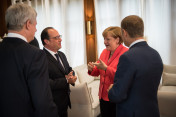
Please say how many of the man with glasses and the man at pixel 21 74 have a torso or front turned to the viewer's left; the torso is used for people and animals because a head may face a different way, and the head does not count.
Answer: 0

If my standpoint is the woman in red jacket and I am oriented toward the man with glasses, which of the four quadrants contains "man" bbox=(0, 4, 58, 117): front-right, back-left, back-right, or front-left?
front-left

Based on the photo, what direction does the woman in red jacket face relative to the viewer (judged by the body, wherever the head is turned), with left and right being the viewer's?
facing the viewer and to the left of the viewer

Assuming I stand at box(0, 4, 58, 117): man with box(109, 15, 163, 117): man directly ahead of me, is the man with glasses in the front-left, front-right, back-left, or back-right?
front-left

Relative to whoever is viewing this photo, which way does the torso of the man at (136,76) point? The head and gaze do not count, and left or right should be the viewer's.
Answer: facing away from the viewer and to the left of the viewer

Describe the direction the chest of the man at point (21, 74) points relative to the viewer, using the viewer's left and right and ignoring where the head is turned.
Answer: facing away from the viewer and to the right of the viewer

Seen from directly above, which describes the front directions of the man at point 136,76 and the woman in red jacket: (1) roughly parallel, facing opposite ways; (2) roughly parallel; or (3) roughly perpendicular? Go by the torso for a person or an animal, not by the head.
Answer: roughly perpendicular

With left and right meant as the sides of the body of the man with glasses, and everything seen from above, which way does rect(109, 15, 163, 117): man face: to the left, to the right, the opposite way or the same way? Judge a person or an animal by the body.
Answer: the opposite way

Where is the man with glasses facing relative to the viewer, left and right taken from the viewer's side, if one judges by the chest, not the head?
facing the viewer and to the right of the viewer

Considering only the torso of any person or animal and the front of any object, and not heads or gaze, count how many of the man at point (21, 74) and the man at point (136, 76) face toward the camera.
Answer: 0

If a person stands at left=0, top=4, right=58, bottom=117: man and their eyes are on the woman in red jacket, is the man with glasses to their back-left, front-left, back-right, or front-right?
front-left
